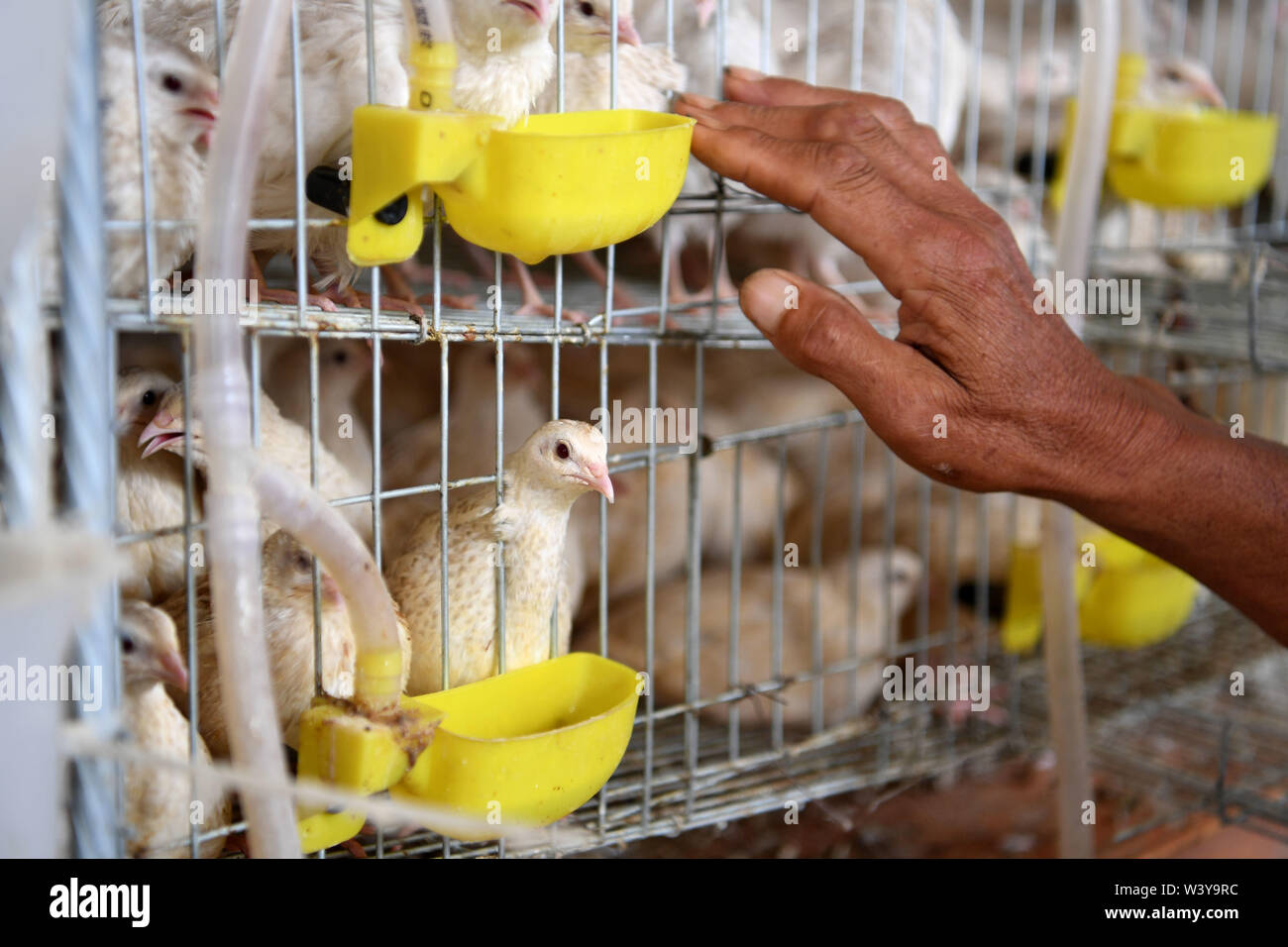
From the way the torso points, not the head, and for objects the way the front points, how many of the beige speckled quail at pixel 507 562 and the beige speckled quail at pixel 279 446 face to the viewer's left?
1

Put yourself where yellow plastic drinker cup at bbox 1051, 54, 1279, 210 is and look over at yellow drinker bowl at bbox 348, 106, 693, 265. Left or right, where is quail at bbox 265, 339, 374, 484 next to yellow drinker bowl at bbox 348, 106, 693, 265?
right

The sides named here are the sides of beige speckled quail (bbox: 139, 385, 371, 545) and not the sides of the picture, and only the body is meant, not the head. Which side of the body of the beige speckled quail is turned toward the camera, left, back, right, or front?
left

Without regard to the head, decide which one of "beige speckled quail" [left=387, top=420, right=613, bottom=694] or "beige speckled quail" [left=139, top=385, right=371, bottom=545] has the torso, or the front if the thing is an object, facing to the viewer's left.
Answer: "beige speckled quail" [left=139, top=385, right=371, bottom=545]
